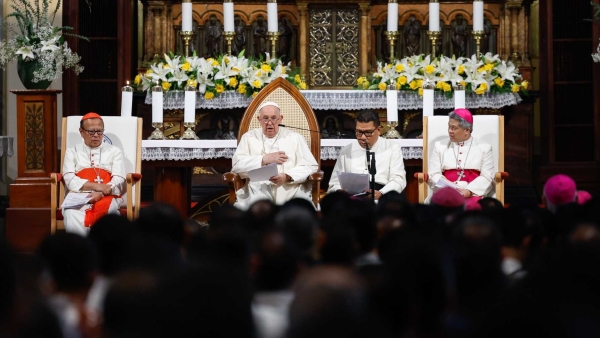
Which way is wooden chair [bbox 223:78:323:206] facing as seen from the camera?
toward the camera

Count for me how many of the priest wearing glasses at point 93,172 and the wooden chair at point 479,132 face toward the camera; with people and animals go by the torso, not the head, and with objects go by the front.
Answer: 2

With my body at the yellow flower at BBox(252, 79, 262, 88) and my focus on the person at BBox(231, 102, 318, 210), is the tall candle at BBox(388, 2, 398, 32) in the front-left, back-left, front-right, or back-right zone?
back-left

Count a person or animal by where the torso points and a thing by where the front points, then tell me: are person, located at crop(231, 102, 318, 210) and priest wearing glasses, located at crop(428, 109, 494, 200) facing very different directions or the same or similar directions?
same or similar directions

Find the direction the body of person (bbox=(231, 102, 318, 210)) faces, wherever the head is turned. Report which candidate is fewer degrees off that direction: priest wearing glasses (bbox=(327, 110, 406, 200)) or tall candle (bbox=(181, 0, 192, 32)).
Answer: the priest wearing glasses

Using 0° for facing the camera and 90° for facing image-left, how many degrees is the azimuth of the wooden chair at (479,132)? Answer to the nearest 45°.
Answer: approximately 0°

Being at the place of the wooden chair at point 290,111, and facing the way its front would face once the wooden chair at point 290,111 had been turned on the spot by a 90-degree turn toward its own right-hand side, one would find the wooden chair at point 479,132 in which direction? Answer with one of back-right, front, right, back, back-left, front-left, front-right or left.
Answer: back

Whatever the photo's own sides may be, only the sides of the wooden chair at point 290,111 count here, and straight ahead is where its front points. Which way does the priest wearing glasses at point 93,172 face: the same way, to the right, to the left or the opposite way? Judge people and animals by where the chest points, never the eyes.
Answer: the same way

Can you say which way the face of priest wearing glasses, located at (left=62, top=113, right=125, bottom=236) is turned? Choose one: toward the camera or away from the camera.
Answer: toward the camera

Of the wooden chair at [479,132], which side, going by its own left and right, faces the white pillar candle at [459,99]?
back

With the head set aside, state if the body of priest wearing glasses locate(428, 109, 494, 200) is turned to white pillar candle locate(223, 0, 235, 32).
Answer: no

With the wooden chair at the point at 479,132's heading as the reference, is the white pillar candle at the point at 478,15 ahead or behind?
behind

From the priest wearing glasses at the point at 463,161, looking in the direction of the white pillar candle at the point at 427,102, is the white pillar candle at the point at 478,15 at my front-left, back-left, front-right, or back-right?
front-right

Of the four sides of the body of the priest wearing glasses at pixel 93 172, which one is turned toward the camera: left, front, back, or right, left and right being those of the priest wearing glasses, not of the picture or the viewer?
front
